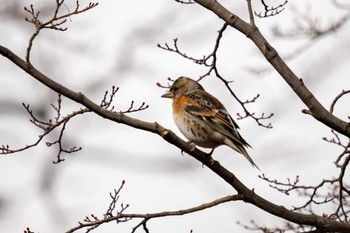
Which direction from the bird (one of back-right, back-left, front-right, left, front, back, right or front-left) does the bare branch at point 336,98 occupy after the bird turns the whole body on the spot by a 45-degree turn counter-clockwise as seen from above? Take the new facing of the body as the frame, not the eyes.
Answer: left

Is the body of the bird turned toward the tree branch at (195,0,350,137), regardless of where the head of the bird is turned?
no

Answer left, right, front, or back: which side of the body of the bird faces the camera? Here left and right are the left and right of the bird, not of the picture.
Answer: left
